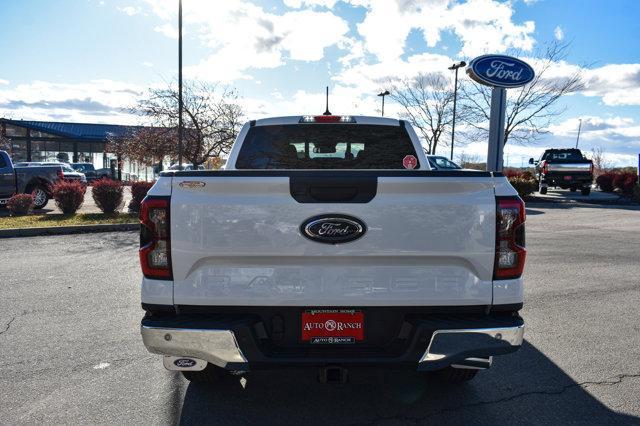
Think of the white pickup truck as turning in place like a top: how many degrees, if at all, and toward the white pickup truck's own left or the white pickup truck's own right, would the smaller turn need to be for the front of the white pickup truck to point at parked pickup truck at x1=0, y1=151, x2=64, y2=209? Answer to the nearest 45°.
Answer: approximately 45° to the white pickup truck's own left

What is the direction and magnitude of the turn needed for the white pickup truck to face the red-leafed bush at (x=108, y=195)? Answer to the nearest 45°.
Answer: approximately 45° to its left

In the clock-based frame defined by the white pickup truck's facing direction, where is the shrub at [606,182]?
The shrub is roughly at 1 o'clock from the white pickup truck.

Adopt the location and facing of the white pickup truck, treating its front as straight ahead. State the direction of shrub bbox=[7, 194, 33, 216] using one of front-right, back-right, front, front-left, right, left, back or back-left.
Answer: front-left

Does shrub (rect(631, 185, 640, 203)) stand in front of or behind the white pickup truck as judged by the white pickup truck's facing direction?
in front

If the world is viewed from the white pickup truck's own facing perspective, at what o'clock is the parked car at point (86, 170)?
The parked car is roughly at 11 o'clock from the white pickup truck.

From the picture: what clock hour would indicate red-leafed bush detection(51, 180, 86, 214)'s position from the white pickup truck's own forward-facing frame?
The red-leafed bush is roughly at 11 o'clock from the white pickup truck.

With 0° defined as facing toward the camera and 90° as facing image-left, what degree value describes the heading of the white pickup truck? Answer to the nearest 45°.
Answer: approximately 180°

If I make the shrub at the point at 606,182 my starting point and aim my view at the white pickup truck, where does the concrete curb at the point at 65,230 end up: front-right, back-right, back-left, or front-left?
front-right
